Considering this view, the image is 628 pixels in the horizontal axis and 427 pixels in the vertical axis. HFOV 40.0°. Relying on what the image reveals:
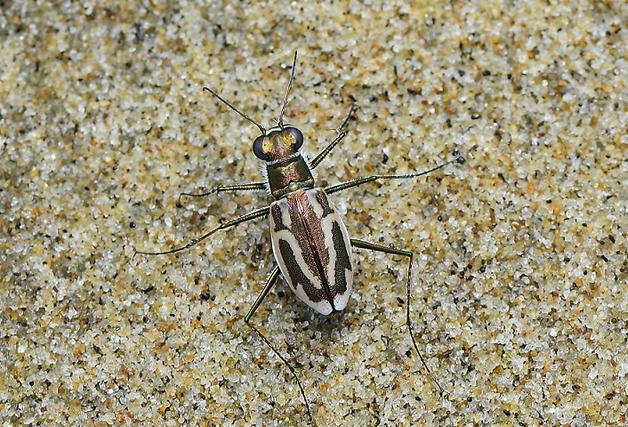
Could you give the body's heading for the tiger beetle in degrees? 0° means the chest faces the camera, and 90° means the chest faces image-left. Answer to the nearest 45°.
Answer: approximately 180°
